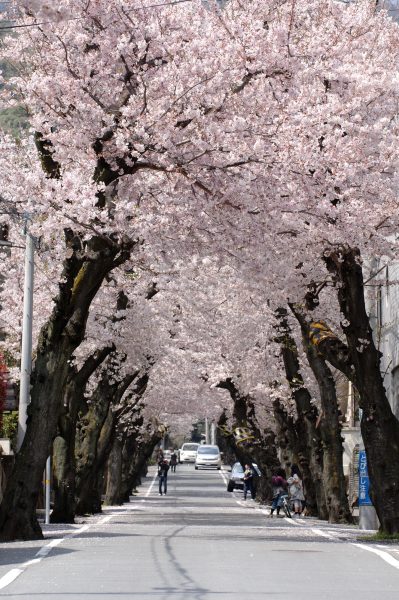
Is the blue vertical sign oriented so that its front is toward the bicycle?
no

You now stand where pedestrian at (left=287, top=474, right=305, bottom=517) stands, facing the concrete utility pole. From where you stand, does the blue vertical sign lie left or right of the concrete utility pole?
left

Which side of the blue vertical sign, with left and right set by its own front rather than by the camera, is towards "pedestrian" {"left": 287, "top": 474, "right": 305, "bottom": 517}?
back

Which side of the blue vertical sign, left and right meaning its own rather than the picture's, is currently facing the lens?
front

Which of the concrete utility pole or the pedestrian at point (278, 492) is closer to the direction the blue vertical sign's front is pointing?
the concrete utility pole

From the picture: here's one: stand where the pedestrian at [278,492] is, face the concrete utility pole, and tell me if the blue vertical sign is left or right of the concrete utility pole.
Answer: left

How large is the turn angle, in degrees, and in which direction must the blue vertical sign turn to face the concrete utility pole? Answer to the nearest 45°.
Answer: approximately 45° to its right

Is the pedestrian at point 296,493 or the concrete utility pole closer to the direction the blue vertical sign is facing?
the concrete utility pole
